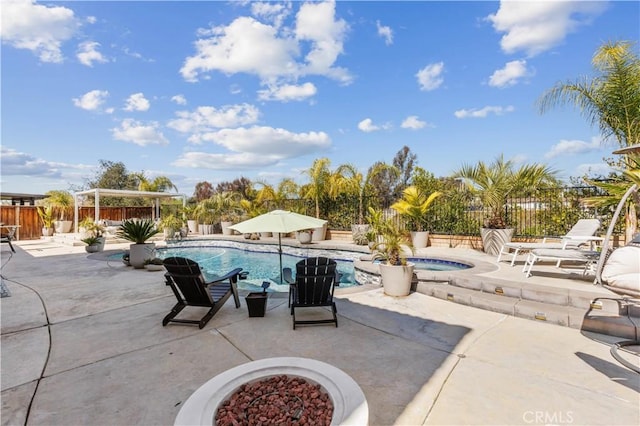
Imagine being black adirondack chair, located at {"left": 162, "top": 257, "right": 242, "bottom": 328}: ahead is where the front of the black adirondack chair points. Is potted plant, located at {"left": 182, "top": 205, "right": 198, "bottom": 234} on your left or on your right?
on your left

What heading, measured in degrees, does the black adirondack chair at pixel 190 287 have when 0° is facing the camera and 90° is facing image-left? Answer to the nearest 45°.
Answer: approximately 225°

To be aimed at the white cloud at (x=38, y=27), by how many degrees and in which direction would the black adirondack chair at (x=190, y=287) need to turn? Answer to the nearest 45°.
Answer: approximately 90° to its left

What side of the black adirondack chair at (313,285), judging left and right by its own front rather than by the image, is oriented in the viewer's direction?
back
